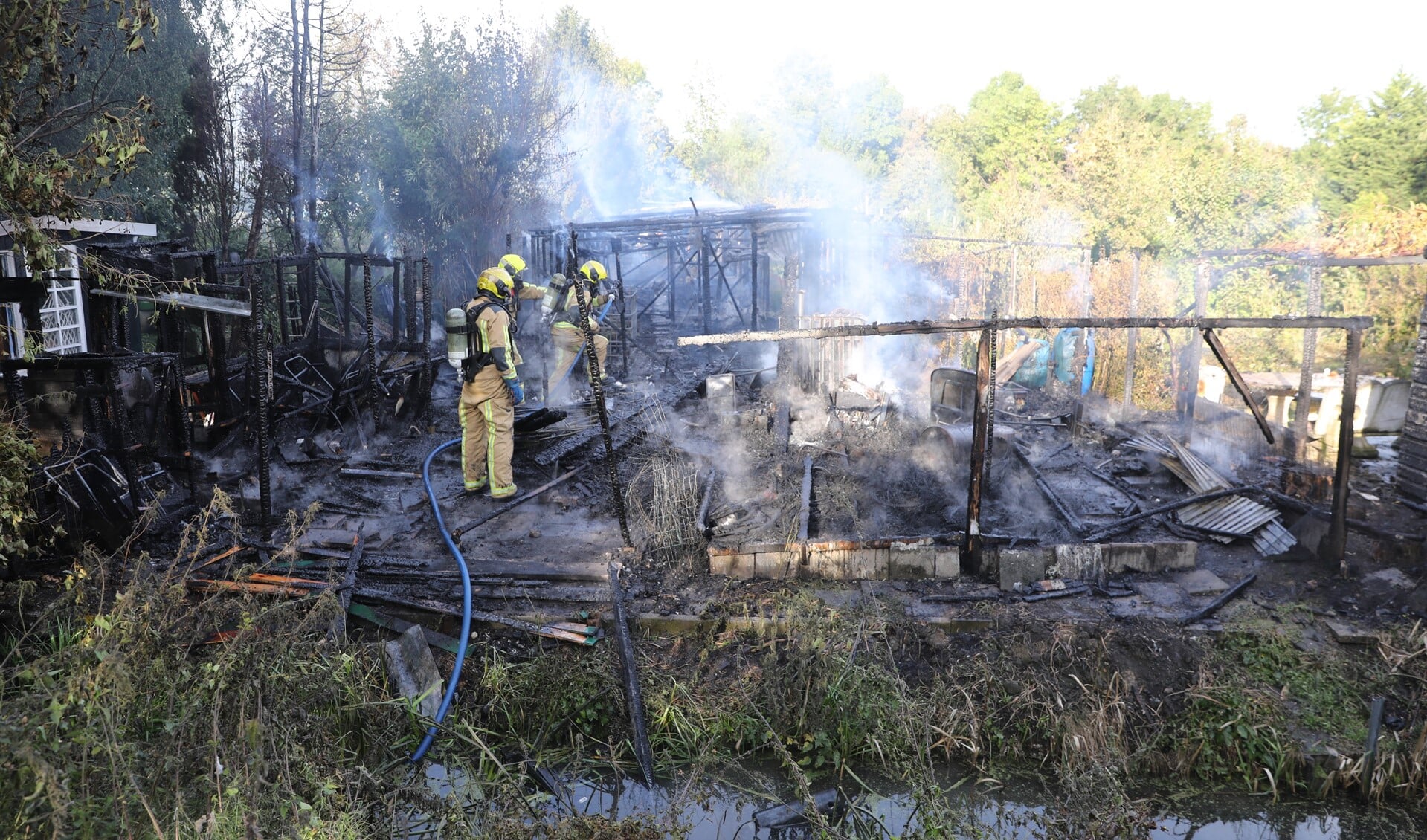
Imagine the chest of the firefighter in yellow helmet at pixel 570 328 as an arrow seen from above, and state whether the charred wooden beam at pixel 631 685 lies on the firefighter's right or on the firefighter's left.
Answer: on the firefighter's right

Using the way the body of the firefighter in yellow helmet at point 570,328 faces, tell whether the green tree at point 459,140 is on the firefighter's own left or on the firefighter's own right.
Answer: on the firefighter's own left

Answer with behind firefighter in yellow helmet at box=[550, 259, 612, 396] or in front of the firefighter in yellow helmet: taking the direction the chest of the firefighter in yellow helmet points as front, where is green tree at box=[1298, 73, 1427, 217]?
in front

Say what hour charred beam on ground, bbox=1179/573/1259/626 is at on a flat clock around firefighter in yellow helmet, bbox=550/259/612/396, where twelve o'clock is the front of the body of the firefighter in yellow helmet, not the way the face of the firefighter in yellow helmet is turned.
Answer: The charred beam on ground is roughly at 2 o'clock from the firefighter in yellow helmet.

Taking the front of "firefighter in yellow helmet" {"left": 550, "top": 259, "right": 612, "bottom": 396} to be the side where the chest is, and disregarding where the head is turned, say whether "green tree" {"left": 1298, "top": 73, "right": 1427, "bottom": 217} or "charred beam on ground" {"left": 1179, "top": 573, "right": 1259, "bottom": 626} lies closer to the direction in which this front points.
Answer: the green tree

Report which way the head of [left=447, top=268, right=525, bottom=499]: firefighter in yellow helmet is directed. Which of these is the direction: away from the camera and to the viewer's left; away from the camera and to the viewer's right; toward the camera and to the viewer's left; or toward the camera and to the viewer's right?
away from the camera and to the viewer's right

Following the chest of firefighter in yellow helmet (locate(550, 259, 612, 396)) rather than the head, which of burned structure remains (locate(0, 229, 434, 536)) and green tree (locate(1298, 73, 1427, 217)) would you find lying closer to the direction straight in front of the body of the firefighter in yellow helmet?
the green tree

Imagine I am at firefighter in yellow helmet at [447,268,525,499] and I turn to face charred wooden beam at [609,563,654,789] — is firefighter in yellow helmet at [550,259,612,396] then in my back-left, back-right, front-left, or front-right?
back-left

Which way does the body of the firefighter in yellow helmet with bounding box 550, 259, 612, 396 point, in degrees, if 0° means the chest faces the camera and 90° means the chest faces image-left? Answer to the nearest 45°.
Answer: approximately 270°

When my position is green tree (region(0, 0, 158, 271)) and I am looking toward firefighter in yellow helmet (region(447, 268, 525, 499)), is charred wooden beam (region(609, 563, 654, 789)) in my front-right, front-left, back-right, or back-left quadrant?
front-right
